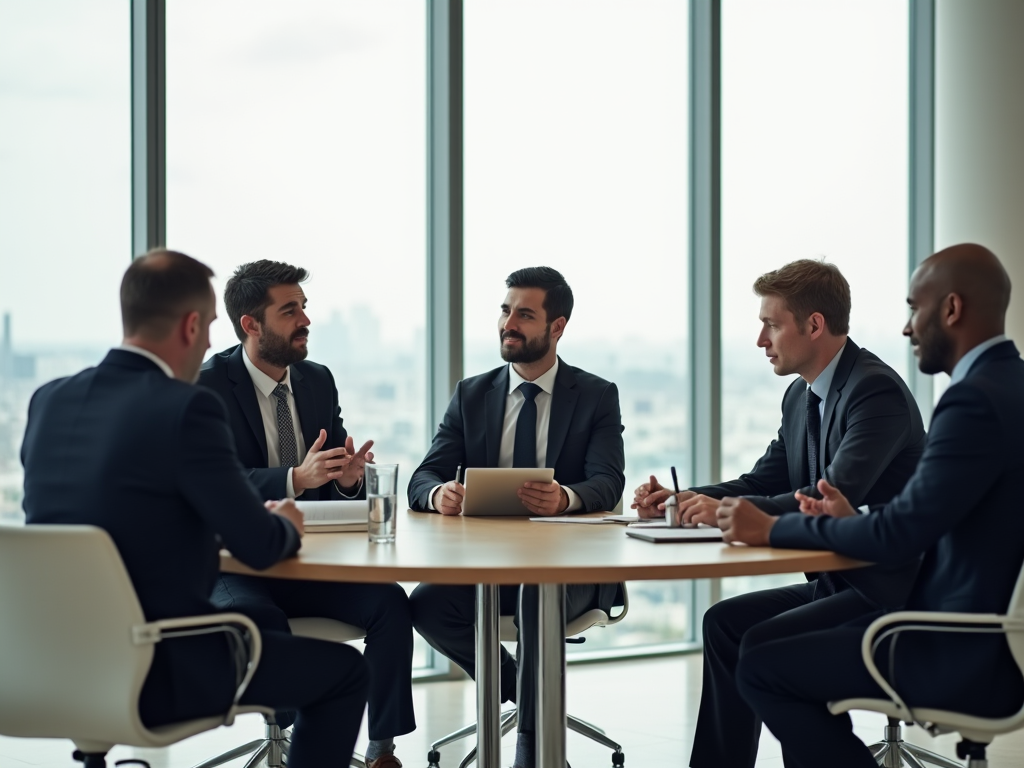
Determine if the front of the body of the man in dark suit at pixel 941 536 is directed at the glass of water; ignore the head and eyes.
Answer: yes

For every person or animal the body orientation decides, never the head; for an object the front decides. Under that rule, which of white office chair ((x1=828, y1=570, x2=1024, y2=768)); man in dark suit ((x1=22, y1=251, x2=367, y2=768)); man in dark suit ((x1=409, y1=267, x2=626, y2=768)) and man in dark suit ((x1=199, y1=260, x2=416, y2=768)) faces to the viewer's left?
the white office chair

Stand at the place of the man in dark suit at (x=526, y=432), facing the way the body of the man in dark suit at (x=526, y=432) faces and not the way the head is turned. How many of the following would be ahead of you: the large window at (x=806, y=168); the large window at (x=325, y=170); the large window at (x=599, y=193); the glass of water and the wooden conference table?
2

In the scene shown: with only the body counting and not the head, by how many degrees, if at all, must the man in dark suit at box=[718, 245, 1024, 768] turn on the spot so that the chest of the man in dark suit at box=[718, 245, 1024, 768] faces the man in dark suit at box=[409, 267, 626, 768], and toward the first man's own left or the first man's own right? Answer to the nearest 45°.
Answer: approximately 45° to the first man's own right

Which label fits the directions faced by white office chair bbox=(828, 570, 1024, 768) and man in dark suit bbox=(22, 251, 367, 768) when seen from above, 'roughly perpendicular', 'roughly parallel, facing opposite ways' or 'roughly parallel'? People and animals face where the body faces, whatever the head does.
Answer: roughly perpendicular

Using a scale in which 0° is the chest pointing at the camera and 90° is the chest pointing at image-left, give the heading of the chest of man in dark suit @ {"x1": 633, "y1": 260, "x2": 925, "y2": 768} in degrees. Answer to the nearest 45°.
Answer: approximately 45°

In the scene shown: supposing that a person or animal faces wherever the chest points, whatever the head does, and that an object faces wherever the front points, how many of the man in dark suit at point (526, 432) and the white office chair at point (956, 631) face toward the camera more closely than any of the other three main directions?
1

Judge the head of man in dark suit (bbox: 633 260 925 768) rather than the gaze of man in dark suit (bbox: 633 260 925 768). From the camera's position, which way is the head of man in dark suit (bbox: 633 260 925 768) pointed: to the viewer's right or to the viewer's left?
to the viewer's left

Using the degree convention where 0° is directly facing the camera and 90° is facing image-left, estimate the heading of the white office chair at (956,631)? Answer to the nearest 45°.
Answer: approximately 90°

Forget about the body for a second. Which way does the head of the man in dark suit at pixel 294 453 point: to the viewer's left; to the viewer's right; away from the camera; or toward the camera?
to the viewer's right

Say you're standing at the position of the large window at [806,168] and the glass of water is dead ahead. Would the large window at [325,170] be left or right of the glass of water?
right

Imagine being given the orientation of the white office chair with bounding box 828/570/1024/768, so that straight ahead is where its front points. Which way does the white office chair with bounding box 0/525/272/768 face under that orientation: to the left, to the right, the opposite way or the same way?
to the right

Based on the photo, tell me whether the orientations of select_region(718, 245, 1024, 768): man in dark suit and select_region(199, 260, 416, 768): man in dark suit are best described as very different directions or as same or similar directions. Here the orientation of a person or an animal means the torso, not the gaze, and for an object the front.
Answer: very different directions

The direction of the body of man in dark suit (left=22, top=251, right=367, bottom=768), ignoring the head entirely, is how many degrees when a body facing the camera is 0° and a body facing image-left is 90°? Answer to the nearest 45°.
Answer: approximately 225°

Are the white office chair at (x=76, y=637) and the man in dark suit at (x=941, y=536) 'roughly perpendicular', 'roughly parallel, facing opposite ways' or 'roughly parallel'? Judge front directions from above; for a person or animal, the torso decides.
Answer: roughly perpendicular

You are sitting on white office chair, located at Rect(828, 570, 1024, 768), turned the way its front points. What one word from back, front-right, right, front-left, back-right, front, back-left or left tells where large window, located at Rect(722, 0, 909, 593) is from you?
right

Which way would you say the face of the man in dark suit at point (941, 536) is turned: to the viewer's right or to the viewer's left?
to the viewer's left

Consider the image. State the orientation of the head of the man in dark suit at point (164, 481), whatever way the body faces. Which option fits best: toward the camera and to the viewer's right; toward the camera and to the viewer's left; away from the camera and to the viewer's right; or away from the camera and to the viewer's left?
away from the camera and to the viewer's right
